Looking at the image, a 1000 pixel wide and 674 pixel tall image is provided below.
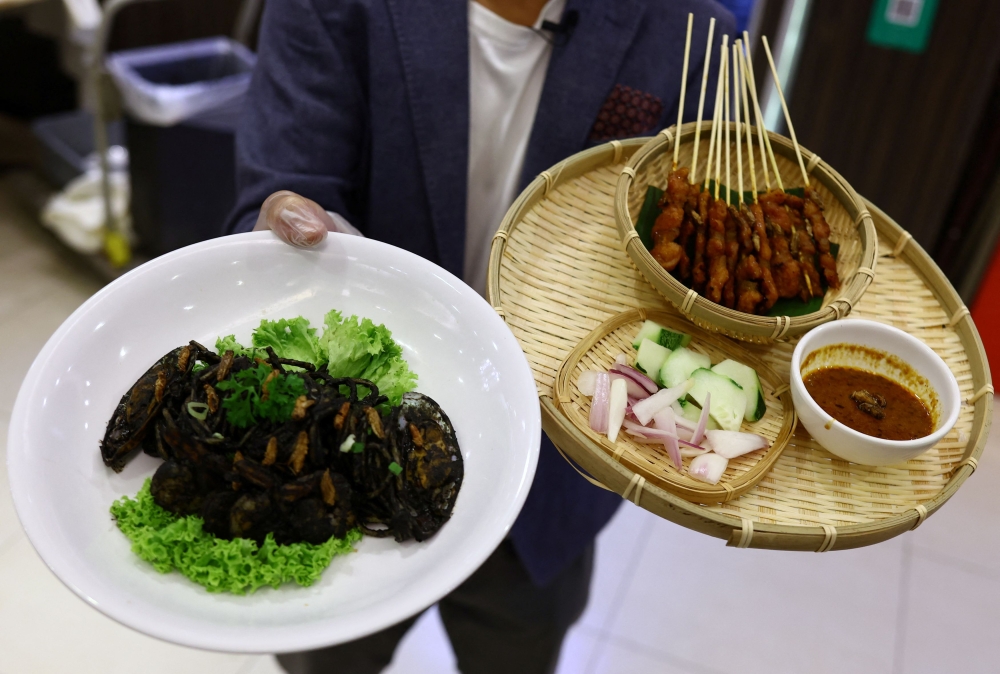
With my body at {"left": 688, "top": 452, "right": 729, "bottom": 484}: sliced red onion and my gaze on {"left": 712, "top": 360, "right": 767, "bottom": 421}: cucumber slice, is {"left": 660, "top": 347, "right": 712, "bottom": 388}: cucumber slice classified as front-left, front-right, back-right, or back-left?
front-left

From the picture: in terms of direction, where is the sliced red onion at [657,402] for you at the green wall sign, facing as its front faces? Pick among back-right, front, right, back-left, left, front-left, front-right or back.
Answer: front

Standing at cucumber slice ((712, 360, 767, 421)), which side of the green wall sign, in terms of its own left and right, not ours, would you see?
front

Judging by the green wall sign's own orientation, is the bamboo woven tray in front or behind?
in front

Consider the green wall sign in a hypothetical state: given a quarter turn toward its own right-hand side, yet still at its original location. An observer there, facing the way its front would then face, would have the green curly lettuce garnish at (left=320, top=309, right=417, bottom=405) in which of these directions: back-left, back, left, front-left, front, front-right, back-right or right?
left

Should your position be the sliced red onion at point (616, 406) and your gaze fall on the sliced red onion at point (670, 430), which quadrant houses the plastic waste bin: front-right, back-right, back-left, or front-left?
back-left

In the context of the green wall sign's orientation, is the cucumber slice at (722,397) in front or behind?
in front

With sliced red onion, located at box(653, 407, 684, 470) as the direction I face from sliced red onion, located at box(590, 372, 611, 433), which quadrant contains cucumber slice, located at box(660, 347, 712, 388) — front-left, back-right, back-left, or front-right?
front-left

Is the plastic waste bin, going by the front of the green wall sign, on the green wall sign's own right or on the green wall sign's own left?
on the green wall sign's own right

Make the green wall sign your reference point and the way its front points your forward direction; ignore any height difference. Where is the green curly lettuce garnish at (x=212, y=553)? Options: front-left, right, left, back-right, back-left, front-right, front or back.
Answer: front

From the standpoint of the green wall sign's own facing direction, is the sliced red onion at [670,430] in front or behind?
in front

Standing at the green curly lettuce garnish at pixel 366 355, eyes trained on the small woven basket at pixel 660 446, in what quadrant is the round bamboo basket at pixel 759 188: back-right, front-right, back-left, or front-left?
front-left

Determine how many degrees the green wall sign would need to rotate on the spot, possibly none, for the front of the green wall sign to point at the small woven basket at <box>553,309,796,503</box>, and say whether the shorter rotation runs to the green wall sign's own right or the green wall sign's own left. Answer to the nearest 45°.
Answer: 0° — it already faces it

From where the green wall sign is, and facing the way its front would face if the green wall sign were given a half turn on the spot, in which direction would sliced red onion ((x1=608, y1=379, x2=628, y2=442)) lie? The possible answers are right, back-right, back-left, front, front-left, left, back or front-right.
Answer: back

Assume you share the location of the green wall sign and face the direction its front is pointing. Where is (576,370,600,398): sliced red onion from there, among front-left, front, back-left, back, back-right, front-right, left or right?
front

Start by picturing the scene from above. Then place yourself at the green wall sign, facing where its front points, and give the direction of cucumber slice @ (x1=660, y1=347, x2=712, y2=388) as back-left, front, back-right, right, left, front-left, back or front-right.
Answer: front

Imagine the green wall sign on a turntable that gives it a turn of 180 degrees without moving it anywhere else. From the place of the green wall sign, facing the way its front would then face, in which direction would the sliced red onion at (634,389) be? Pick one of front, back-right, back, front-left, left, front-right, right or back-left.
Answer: back

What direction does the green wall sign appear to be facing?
toward the camera

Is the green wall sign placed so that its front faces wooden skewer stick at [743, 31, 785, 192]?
yes

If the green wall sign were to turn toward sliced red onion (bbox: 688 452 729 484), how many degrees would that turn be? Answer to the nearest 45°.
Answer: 0° — it already faces it
